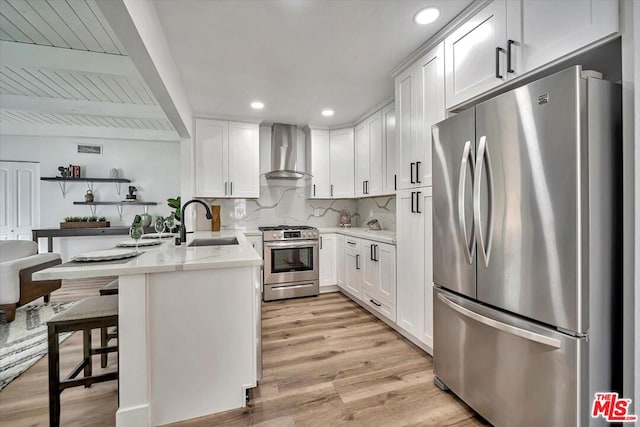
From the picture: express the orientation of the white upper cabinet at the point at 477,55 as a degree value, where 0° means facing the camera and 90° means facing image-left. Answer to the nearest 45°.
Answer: approximately 45°

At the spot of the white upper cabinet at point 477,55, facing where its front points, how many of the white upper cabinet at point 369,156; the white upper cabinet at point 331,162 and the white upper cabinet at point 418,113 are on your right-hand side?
3

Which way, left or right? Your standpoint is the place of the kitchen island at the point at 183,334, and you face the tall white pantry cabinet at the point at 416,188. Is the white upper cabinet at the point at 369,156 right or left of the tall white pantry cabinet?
left

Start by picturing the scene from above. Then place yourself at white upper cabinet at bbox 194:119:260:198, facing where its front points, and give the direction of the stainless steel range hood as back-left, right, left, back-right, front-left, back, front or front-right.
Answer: left

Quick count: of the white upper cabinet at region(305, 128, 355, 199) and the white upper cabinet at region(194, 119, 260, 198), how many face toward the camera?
2

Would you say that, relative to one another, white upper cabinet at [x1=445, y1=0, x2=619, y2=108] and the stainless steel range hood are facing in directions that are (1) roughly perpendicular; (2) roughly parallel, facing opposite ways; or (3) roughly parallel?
roughly perpendicular

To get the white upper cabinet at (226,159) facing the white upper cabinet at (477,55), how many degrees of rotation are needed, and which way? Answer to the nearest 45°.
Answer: approximately 45° to its left

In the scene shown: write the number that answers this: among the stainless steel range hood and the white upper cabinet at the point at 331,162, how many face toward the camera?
2

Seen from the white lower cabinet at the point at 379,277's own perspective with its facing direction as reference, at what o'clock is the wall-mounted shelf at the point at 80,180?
The wall-mounted shelf is roughly at 2 o'clock from the white lower cabinet.

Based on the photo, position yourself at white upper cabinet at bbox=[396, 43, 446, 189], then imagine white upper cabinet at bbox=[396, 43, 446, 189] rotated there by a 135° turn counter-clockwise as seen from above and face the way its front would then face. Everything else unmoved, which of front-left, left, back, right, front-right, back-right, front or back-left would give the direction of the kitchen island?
back-right

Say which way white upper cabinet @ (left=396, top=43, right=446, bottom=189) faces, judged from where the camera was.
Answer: facing the viewer and to the left of the viewer

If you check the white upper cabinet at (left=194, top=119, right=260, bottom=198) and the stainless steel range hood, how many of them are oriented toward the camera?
2

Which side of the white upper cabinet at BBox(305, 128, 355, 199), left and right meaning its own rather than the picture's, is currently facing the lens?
front

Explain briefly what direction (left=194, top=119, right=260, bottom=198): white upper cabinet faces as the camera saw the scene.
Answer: facing the viewer

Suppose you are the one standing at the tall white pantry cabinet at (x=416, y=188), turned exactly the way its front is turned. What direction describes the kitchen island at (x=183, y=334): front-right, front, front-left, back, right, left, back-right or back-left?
front

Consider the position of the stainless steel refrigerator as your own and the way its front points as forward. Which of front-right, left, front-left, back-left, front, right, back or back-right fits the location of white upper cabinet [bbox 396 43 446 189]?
right

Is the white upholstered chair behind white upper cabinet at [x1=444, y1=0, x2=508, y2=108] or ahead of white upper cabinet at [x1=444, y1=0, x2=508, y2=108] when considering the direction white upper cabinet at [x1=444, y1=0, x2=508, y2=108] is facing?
ahead

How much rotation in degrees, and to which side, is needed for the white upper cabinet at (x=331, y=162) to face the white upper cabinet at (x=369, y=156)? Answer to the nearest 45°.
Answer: approximately 45° to its left
